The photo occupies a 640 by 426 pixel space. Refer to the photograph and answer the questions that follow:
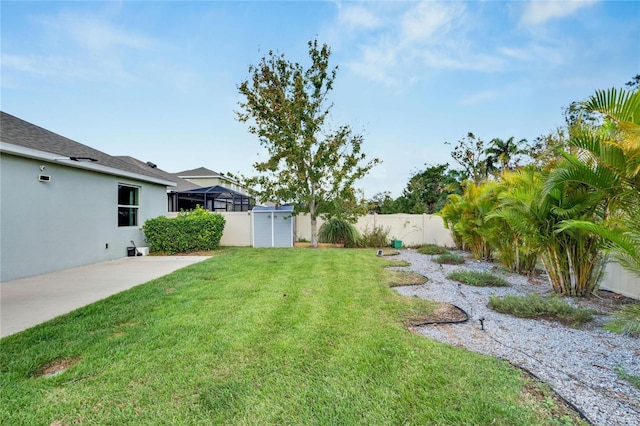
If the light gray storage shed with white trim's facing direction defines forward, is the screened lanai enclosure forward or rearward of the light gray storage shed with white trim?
rearward

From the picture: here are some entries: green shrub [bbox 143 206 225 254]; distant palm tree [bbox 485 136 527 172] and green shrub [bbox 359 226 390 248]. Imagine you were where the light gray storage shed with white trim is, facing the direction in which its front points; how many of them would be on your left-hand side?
2

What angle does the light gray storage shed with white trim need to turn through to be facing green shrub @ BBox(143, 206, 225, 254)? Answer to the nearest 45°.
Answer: approximately 45° to its right

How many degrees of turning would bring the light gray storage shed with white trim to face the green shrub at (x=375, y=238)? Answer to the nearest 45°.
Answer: approximately 90° to its left

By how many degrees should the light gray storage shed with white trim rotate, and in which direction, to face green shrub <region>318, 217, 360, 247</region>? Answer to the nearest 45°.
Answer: approximately 90° to its left

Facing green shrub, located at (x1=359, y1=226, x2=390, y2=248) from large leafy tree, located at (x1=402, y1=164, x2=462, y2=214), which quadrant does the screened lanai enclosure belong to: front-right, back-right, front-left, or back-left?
front-right

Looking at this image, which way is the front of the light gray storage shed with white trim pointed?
toward the camera

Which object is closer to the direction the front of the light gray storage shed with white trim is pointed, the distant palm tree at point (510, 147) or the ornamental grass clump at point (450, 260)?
the ornamental grass clump

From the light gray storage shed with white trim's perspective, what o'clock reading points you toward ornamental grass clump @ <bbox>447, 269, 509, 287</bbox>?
The ornamental grass clump is roughly at 11 o'clock from the light gray storage shed with white trim.

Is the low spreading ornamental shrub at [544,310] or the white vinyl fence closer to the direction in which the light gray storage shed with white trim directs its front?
the low spreading ornamental shrub

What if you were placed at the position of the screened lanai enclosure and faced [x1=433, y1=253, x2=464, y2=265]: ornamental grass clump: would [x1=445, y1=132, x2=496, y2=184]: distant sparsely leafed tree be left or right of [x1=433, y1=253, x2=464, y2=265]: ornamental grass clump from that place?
left

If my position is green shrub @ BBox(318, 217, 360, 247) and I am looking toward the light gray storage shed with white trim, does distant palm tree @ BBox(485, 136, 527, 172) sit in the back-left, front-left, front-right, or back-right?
back-right

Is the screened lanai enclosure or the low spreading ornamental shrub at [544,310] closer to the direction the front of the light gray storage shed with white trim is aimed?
the low spreading ornamental shrub

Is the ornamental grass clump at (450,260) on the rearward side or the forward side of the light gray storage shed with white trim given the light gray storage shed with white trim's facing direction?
on the forward side

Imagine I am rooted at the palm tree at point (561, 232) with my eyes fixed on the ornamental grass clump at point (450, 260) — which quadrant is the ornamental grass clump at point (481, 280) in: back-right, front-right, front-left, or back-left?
front-left

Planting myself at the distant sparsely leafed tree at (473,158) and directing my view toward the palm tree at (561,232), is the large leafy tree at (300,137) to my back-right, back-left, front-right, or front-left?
front-right
